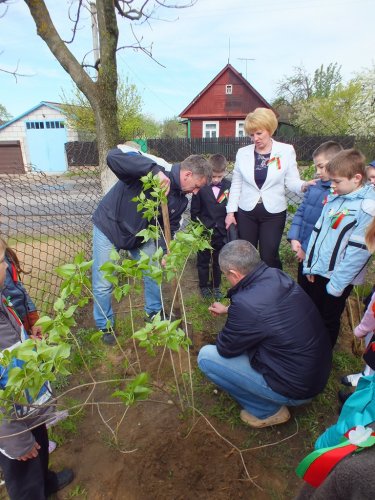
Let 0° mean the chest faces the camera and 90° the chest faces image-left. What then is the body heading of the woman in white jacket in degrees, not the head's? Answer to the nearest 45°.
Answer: approximately 0°

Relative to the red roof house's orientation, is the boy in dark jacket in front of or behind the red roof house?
in front

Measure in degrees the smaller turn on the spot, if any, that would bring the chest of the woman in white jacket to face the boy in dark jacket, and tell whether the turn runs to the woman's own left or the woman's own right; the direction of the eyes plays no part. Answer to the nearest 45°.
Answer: approximately 135° to the woman's own right

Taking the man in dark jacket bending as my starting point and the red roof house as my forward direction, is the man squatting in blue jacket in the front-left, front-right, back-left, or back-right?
back-right

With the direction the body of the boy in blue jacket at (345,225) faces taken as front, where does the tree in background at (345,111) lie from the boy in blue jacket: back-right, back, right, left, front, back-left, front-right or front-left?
back-right

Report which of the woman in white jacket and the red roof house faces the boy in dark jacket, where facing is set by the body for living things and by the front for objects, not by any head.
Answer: the red roof house

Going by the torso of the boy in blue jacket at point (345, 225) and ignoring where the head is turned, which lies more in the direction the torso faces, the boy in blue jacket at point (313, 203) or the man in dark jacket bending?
the man in dark jacket bending

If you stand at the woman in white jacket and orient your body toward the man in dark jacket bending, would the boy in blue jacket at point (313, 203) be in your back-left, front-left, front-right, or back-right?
back-left

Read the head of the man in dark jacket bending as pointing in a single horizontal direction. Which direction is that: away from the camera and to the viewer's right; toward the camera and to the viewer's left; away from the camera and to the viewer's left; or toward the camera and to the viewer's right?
toward the camera and to the viewer's right

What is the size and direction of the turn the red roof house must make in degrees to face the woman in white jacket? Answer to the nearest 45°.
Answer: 0° — it already faces them

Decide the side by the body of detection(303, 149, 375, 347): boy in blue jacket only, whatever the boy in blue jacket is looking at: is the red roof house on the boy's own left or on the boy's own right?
on the boy's own right
